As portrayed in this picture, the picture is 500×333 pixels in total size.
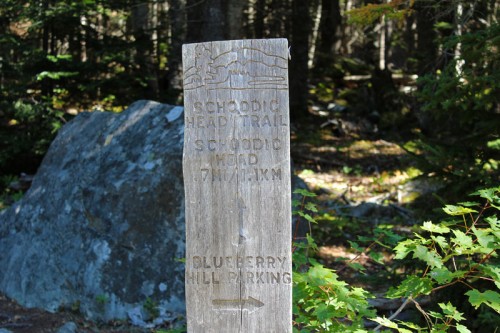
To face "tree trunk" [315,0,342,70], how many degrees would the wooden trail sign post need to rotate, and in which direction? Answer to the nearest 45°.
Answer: approximately 180°

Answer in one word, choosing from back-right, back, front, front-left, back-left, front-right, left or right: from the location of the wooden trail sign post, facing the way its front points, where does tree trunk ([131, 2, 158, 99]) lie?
back

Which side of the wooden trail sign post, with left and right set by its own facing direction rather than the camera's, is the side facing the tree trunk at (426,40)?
back

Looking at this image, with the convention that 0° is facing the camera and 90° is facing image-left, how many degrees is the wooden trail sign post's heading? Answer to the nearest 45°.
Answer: approximately 0°

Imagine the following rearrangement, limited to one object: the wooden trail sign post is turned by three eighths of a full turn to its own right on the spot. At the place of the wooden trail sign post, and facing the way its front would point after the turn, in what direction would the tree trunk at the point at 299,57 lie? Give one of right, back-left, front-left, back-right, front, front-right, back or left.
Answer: front-right

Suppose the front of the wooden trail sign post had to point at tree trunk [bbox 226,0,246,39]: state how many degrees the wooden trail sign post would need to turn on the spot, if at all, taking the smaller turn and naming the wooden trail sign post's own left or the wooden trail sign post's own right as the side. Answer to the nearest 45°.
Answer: approximately 180°
